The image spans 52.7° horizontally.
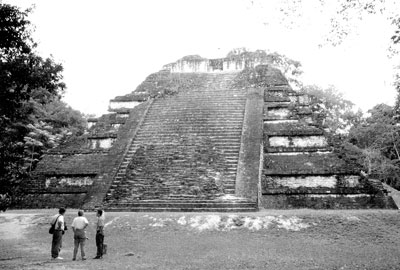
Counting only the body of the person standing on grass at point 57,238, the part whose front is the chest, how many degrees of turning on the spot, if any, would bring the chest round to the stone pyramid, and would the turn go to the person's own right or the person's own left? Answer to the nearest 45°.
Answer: approximately 45° to the person's own left

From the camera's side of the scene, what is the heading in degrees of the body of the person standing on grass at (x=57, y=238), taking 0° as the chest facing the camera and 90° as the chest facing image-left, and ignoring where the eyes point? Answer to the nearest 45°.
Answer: approximately 270°

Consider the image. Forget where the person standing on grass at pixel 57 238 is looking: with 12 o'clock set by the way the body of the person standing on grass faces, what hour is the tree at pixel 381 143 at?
The tree is roughly at 11 o'clock from the person standing on grass.
